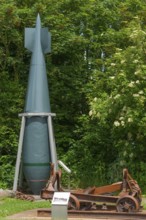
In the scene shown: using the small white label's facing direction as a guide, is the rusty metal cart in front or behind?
behind

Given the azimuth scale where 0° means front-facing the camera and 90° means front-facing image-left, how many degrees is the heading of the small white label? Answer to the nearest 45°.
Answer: approximately 0°
